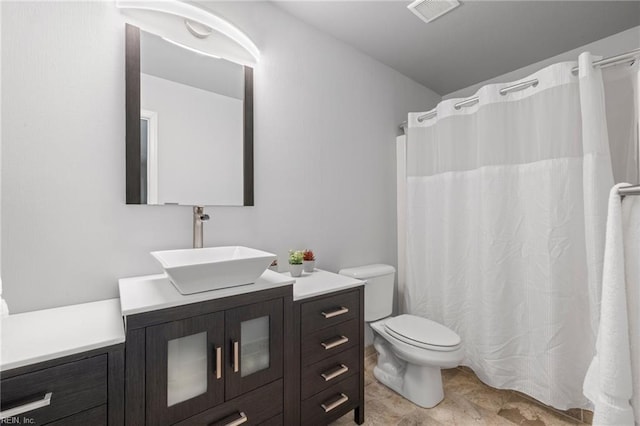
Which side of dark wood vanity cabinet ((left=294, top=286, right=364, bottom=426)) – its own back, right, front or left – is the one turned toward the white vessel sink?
right

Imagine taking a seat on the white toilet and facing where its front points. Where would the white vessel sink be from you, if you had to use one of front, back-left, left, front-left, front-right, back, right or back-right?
right

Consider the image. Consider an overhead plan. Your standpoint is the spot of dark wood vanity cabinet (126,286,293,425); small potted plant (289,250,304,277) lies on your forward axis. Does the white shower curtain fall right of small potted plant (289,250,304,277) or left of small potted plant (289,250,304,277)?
right

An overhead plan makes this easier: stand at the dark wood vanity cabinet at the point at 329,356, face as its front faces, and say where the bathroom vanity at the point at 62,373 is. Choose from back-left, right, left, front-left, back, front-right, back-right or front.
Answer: right

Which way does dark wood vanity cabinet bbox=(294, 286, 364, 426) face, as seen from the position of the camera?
facing the viewer and to the right of the viewer

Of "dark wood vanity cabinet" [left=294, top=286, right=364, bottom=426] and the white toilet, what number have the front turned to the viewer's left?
0

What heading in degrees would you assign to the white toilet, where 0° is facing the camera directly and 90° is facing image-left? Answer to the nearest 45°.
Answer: approximately 315°

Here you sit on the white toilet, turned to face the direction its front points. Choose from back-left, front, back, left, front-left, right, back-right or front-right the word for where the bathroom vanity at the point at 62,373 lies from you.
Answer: right

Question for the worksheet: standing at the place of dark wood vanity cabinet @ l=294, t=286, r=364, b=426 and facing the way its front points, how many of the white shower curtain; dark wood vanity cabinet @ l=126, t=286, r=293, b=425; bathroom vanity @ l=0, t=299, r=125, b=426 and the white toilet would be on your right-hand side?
2

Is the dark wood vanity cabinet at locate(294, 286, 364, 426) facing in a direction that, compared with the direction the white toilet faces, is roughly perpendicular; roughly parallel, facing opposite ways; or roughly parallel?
roughly parallel
